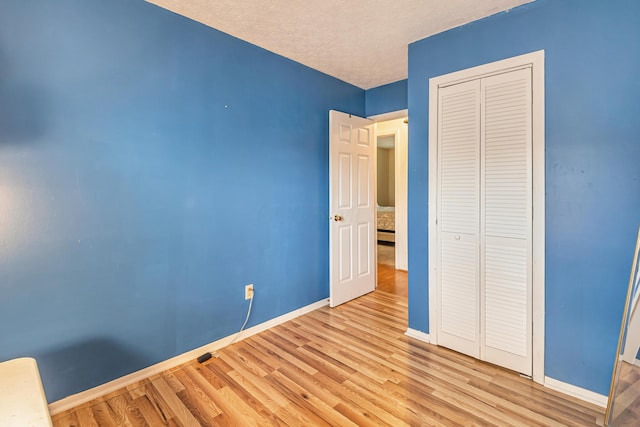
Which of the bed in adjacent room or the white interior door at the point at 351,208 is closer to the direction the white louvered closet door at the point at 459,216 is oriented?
the white interior door

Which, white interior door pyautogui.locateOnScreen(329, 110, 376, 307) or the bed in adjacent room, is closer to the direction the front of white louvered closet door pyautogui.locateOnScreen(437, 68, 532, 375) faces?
the white interior door

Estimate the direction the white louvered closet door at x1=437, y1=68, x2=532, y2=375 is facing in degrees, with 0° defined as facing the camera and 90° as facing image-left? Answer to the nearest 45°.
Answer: approximately 45°

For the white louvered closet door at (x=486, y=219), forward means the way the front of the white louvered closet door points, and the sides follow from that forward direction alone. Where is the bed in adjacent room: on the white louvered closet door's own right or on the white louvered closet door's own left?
on the white louvered closet door's own right

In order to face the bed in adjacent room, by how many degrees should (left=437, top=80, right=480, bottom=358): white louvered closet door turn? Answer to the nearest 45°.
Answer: approximately 135° to its right

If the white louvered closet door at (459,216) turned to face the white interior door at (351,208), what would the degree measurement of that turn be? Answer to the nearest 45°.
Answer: approximately 90° to its right

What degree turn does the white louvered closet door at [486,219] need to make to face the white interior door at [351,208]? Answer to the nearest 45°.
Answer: approximately 90° to its right
